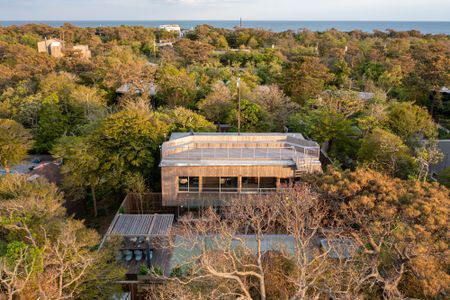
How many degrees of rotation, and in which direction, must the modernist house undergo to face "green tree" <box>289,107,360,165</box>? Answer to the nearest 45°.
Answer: approximately 135° to its left

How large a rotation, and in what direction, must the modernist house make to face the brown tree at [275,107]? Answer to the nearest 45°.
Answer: approximately 180°

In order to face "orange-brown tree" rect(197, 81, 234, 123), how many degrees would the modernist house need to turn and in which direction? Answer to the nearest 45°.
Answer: approximately 180°

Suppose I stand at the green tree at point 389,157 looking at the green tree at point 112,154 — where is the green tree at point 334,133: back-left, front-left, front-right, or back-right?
front-right

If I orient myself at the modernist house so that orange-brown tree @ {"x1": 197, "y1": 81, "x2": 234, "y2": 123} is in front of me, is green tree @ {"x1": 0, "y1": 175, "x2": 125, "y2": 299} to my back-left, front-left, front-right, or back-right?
back-left

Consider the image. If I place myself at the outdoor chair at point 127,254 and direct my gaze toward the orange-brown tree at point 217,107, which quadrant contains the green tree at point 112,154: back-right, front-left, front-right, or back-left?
front-left

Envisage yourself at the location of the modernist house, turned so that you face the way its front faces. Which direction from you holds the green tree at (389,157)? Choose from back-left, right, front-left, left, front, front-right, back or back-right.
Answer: left

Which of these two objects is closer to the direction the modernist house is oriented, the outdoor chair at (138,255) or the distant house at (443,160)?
the outdoor chair

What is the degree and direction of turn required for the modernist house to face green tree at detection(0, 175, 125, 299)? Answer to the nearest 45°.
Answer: approximately 45° to its right

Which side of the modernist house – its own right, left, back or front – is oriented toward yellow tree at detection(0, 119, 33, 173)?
right

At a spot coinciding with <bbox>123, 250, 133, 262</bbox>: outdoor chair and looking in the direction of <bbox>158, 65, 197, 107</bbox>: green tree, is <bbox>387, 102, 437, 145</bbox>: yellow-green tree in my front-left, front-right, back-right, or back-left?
front-right

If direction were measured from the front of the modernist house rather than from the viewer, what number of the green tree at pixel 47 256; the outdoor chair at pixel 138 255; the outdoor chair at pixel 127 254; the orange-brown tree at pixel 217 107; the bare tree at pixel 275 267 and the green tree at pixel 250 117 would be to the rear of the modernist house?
2

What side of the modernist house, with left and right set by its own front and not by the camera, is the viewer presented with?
front

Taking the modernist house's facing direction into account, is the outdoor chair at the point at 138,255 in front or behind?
in front

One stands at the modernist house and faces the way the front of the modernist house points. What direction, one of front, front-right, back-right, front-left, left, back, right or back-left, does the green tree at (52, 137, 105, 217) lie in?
right

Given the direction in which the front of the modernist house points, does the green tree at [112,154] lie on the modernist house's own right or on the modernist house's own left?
on the modernist house's own right

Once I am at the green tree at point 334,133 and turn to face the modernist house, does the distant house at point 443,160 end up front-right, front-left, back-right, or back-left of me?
back-left
